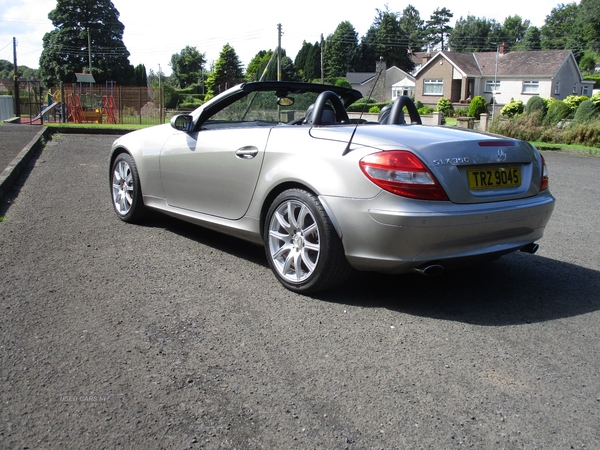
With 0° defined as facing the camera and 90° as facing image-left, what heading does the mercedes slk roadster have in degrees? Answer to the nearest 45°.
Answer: approximately 135°

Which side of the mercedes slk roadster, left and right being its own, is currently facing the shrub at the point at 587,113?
right

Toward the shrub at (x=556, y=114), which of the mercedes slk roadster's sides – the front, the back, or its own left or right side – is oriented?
right
